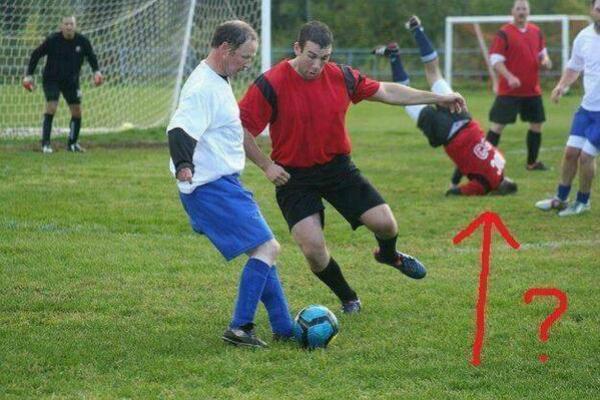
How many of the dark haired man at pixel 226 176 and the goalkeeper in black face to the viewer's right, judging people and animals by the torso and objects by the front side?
1

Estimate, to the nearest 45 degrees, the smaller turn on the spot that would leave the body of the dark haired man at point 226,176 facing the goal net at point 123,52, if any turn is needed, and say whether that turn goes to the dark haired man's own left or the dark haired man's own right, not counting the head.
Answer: approximately 90° to the dark haired man's own left

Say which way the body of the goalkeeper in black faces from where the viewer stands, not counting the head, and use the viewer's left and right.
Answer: facing the viewer

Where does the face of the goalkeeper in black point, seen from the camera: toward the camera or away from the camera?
toward the camera

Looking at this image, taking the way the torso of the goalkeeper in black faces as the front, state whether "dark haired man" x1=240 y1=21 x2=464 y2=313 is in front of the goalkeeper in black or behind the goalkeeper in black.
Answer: in front

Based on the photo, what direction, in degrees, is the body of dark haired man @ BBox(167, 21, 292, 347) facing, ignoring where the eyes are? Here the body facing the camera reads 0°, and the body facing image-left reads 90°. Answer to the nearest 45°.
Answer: approximately 270°

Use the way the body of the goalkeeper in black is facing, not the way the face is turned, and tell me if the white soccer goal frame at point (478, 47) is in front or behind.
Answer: behind

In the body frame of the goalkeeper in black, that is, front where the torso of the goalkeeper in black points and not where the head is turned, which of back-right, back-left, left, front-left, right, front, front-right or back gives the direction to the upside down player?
front-left

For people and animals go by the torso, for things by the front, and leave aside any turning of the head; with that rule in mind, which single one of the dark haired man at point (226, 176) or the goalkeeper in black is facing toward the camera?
the goalkeeper in black

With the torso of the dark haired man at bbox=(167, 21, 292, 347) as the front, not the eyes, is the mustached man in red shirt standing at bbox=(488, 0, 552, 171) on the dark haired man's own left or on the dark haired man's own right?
on the dark haired man's own left

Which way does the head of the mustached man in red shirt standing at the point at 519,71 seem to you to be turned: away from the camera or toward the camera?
toward the camera

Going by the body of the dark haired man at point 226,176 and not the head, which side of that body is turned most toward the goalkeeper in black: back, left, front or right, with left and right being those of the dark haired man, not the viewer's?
left

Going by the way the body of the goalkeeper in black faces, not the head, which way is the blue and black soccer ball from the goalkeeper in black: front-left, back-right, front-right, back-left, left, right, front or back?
front

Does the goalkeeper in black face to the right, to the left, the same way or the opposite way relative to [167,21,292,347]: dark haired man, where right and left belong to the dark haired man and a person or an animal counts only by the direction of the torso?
to the right
